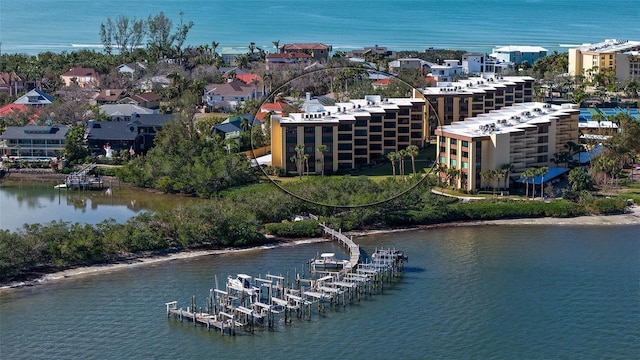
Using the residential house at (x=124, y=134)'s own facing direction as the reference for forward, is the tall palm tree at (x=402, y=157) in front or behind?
in front

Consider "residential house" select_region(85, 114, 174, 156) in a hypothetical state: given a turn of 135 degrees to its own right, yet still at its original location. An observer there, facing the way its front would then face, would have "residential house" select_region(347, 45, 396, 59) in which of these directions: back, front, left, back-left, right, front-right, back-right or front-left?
right

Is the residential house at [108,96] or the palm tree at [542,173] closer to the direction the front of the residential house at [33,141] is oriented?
the palm tree

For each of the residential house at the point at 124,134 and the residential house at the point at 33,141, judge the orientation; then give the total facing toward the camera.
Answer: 2

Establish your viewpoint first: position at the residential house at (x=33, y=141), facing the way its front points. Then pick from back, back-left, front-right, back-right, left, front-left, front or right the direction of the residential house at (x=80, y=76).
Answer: back

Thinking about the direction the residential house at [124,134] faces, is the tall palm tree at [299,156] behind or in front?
in front

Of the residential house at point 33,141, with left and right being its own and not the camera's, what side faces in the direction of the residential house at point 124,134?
left

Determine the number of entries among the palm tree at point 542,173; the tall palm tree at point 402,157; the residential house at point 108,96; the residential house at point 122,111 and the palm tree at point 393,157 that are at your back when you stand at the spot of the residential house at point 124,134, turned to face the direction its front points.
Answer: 2

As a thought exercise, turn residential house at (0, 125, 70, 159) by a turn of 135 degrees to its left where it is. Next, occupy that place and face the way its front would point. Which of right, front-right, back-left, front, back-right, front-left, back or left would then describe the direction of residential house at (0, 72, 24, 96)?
front-left

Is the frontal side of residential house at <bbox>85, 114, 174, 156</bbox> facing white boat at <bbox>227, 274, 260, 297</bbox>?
yes

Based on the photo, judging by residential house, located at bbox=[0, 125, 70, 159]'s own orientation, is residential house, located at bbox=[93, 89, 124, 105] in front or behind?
behind

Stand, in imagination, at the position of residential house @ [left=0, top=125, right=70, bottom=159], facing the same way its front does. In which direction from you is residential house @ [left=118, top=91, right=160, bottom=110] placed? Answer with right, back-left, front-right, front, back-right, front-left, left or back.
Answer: back-left

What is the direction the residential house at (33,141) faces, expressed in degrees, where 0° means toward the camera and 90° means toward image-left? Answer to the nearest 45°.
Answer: approximately 0°
